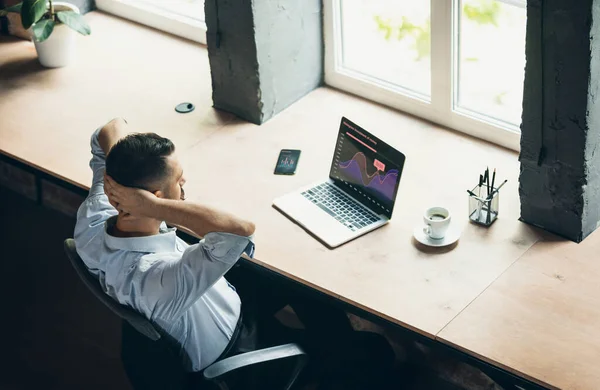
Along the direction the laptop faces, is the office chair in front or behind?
in front

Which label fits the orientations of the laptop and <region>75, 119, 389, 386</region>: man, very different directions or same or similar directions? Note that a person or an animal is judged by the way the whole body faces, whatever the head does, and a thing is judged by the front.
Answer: very different directions

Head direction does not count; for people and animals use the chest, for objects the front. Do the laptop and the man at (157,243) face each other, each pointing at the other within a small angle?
yes

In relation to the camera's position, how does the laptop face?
facing the viewer and to the left of the viewer

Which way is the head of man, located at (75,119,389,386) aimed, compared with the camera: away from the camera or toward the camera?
away from the camera

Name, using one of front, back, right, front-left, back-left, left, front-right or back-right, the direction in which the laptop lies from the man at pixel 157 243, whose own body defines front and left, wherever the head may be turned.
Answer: front

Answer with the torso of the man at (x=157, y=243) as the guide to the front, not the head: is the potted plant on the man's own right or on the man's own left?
on the man's own left

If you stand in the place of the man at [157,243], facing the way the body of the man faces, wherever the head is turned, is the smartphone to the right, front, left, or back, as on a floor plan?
front

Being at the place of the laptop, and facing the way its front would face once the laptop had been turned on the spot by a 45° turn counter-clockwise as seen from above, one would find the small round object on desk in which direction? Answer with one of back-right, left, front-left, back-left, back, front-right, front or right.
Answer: back-right

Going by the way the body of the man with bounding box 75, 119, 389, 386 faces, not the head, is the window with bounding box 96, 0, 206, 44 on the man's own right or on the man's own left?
on the man's own left

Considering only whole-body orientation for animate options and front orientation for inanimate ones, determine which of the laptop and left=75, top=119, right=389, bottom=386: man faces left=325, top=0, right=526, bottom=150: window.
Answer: the man

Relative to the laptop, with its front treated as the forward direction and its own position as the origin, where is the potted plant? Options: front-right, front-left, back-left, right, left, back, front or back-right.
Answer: right

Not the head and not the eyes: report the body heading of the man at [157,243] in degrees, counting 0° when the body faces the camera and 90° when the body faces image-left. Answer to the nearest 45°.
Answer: approximately 225°

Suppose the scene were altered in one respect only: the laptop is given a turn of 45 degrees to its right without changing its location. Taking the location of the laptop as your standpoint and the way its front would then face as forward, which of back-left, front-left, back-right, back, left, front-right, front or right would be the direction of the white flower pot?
front-right

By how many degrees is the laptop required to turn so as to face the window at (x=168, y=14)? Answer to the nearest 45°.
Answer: approximately 90° to its right
